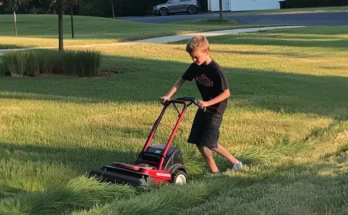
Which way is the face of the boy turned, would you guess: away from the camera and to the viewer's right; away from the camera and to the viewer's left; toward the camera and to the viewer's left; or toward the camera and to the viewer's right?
toward the camera and to the viewer's left

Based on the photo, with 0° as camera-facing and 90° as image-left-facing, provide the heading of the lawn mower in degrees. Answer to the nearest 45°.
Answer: approximately 45°

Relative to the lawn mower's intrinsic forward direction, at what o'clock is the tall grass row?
The tall grass row is roughly at 4 o'clock from the lawn mower.

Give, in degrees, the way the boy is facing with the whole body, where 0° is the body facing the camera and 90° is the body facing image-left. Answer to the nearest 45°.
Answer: approximately 45°
